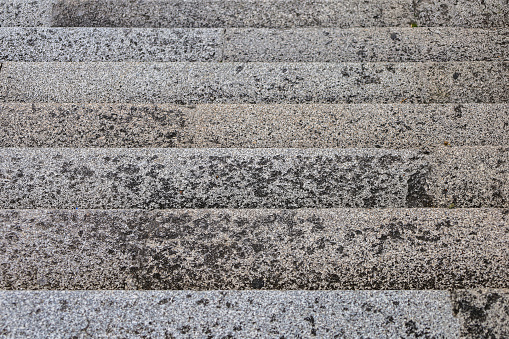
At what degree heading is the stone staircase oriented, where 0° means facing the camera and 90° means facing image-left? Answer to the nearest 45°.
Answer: approximately 0°
